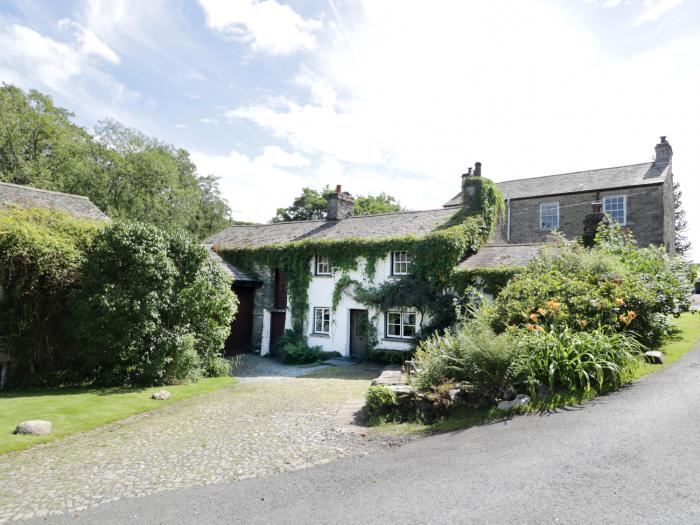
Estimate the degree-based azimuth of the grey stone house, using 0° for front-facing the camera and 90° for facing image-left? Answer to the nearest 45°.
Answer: approximately 0°

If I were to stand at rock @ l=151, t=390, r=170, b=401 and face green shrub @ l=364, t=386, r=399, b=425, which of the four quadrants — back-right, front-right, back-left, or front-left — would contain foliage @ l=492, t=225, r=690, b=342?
front-left

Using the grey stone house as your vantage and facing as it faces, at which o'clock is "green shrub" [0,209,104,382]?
The green shrub is roughly at 1 o'clock from the grey stone house.

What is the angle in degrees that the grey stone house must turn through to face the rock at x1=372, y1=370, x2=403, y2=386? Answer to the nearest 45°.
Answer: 0° — it already faces it

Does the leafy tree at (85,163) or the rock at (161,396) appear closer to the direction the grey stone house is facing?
the rock

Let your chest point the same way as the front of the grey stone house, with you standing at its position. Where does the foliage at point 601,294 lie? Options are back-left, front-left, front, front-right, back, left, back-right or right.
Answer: front

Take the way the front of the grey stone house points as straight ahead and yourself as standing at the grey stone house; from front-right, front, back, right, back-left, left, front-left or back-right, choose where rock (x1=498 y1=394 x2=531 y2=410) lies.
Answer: front

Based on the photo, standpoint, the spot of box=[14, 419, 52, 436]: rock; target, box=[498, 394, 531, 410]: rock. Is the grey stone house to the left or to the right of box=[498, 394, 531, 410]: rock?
left

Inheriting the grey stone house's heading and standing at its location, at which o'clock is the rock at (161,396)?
The rock is roughly at 1 o'clock from the grey stone house.

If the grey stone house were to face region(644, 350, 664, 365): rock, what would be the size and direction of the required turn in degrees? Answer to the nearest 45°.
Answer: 0° — it already faces it

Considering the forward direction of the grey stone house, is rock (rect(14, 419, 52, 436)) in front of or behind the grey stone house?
in front

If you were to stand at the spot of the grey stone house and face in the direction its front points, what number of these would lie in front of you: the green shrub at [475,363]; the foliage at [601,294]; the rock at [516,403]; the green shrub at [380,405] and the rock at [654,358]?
5

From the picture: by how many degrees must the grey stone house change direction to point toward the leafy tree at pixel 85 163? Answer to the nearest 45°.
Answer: approximately 90° to its right

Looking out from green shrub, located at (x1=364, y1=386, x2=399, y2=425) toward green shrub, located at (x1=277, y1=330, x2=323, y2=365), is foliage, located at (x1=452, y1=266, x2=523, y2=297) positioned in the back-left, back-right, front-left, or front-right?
front-right

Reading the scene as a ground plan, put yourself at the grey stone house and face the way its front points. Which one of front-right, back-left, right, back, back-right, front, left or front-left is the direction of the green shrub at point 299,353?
front-right

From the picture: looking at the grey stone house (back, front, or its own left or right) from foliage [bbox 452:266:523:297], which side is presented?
front

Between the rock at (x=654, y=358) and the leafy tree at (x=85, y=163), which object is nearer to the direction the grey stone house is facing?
the rock
